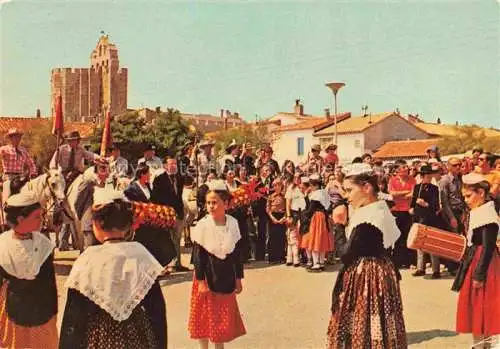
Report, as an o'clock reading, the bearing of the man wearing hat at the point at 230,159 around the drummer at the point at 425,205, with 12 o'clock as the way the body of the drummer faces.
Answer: The man wearing hat is roughly at 4 o'clock from the drummer.

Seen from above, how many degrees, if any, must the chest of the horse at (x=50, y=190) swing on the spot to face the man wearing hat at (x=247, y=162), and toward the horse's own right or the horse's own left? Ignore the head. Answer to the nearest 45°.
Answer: approximately 90° to the horse's own left

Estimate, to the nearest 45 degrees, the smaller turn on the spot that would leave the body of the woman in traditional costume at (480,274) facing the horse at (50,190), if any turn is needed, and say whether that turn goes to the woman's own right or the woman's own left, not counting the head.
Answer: approximately 45° to the woman's own right

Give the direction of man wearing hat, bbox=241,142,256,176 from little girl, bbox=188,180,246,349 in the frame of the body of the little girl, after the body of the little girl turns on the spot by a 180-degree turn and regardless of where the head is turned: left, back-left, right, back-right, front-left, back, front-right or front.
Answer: front

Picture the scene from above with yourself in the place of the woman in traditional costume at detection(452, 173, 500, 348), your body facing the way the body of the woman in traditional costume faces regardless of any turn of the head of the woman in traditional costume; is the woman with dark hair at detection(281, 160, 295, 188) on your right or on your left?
on your right

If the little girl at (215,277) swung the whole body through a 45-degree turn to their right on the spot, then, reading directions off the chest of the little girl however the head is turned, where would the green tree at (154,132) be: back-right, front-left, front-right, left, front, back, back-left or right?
back-right

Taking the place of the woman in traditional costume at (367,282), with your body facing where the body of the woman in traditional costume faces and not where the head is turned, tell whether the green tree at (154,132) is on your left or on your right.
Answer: on your right

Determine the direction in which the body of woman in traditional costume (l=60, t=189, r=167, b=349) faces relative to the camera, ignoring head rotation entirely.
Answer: away from the camera
